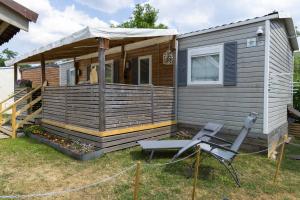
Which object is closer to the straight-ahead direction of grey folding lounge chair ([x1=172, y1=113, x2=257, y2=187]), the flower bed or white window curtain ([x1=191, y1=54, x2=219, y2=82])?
the flower bed

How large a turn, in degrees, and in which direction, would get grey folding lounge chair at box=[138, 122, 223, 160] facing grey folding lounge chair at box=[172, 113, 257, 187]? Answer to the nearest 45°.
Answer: approximately 135° to its left

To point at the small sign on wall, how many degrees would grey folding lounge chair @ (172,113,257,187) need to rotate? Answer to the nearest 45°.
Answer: approximately 90° to its right

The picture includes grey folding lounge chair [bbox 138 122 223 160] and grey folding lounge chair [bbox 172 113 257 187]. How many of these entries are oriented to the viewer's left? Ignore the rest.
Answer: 2

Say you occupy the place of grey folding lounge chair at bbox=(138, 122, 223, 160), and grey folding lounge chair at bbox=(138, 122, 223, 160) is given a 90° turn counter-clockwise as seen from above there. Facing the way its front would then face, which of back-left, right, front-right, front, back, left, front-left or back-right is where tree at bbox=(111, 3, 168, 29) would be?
back

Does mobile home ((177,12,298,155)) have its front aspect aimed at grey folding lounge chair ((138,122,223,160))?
yes

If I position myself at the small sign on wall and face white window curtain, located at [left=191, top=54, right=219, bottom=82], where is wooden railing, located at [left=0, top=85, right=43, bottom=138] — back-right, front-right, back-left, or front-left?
front-left

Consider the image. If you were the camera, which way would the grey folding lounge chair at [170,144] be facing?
facing to the left of the viewer

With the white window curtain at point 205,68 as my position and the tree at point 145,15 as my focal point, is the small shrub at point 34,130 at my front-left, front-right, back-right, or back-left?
front-left

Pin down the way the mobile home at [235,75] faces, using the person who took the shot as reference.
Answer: facing the viewer and to the left of the viewer
